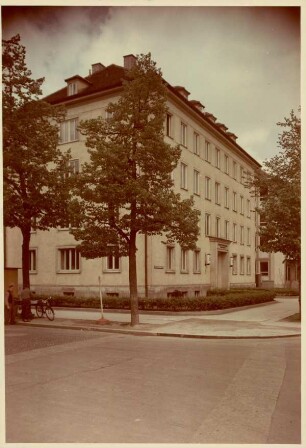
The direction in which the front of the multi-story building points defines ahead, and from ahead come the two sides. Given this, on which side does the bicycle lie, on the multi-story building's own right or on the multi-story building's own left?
on the multi-story building's own right

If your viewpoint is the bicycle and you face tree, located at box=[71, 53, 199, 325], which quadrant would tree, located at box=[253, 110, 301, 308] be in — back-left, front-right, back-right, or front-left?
front-left

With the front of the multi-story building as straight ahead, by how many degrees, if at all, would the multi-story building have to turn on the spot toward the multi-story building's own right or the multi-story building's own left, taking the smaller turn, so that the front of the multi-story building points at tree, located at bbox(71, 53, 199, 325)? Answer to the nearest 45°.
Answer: approximately 45° to the multi-story building's own right

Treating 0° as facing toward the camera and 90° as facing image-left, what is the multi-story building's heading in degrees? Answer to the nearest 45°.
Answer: approximately 315°

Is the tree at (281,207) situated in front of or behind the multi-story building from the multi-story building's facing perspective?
in front
